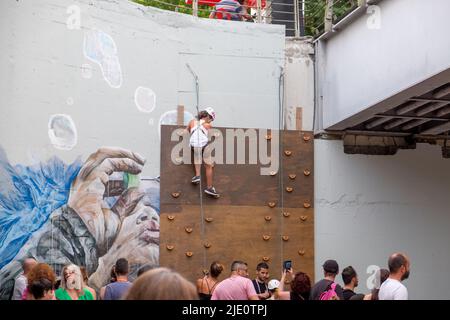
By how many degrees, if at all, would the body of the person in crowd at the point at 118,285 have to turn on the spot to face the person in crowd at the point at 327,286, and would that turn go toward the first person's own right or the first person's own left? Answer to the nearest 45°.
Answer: approximately 90° to the first person's own right

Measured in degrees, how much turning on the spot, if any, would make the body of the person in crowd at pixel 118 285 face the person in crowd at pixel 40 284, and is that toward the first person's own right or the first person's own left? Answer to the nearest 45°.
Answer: approximately 135° to the first person's own left

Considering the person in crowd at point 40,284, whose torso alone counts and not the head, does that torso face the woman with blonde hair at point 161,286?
no

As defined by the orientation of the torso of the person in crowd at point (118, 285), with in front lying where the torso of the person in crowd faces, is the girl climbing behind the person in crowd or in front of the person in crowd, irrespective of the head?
in front

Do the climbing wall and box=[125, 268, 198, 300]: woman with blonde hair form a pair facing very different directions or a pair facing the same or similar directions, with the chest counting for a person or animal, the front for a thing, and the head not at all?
very different directions

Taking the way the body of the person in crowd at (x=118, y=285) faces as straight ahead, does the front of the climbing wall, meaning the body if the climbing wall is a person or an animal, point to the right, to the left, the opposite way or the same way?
the opposite way

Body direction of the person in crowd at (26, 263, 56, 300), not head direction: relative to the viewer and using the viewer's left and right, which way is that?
facing away from the viewer

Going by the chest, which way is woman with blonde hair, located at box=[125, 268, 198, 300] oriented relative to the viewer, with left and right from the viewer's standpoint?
facing away from the viewer

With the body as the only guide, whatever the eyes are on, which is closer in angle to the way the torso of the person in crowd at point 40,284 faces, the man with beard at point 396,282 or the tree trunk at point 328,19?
the tree trunk

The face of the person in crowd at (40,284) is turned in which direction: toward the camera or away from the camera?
away from the camera

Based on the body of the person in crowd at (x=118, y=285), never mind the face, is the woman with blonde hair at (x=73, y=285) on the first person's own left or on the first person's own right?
on the first person's own left

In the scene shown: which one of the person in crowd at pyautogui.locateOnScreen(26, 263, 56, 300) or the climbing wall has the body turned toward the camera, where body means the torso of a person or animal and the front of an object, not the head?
the climbing wall

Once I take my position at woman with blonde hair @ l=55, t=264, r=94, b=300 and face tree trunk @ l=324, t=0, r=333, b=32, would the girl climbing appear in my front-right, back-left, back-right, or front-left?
front-left

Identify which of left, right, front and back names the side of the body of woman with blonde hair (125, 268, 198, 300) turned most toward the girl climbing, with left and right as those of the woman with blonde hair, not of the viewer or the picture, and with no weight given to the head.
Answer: front

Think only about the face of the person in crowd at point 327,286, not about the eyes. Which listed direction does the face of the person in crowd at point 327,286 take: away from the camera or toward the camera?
away from the camera

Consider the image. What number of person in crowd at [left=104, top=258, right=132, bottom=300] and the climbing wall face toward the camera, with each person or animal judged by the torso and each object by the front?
1

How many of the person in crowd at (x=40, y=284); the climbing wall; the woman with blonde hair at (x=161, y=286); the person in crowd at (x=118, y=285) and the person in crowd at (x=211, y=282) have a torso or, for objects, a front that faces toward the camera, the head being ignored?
1

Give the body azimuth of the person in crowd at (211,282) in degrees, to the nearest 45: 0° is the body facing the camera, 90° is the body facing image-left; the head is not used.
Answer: approximately 225°

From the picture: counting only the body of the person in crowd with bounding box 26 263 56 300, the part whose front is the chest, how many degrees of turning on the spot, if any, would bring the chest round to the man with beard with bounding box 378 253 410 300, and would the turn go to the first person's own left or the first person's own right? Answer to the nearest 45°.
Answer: approximately 90° to the first person's own right

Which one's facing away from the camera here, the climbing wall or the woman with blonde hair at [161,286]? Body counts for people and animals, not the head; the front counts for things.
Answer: the woman with blonde hair

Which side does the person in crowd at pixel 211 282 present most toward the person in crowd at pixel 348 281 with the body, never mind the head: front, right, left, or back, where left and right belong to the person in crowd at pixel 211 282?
right
